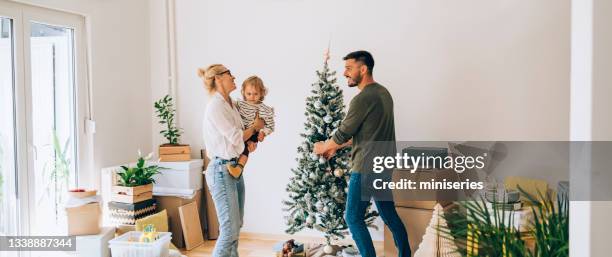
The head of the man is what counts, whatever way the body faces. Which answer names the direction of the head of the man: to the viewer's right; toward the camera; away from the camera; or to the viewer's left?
to the viewer's left

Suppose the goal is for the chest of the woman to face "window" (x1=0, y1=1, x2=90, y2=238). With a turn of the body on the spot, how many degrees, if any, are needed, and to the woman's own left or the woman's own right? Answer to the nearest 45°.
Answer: approximately 135° to the woman's own left

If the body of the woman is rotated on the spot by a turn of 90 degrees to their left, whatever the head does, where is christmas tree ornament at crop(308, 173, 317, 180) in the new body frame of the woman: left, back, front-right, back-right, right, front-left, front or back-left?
front-right

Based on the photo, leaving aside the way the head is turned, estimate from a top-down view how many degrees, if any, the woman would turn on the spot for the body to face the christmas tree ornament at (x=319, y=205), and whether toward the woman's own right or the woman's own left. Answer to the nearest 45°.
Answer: approximately 45° to the woman's own left

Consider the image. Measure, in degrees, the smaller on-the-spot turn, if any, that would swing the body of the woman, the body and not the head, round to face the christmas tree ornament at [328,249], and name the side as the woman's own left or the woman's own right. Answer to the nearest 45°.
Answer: approximately 45° to the woman's own left

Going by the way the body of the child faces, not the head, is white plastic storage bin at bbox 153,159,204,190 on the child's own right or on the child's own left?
on the child's own right

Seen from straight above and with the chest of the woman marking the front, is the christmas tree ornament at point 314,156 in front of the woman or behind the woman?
in front

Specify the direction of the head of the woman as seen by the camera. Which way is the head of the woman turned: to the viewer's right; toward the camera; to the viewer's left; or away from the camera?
to the viewer's right

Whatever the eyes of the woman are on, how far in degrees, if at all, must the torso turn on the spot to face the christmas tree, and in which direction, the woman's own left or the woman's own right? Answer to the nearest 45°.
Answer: approximately 45° to the woman's own left

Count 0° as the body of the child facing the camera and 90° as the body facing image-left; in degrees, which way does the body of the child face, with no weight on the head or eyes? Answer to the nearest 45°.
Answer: approximately 45°

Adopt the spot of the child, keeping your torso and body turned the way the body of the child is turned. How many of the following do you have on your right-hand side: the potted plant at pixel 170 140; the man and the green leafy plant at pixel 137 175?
2

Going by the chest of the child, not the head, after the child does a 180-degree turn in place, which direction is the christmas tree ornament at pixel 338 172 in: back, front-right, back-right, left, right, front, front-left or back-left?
front-right

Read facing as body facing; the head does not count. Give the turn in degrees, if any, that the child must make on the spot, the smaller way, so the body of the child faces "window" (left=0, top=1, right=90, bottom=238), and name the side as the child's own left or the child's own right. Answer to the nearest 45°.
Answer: approximately 45° to the child's own right

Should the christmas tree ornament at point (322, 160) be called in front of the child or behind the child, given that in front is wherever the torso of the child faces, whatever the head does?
behind

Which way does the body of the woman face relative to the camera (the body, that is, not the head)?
to the viewer's right
